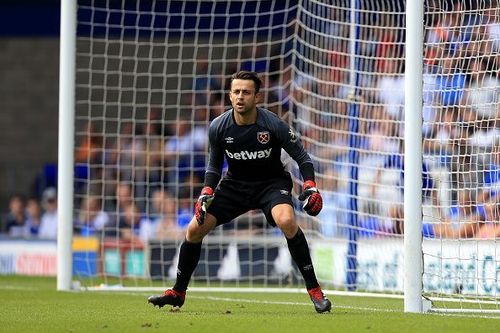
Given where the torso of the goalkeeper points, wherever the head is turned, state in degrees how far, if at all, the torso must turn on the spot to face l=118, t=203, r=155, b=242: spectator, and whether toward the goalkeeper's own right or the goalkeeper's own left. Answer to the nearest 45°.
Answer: approximately 180°

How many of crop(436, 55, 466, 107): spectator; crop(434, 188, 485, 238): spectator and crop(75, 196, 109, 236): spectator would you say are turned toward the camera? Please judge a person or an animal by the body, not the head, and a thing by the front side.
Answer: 3

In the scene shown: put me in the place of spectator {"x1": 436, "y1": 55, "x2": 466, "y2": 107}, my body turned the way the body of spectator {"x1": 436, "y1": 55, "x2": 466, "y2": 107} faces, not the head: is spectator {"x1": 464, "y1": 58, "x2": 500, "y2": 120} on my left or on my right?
on my left

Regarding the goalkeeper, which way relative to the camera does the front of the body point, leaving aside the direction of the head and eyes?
toward the camera

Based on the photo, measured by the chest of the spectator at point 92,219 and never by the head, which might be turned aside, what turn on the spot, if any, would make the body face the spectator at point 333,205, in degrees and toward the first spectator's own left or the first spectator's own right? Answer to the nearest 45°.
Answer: approximately 45° to the first spectator's own left

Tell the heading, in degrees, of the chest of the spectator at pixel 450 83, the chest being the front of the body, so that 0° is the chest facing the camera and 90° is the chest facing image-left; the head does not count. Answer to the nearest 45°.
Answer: approximately 0°

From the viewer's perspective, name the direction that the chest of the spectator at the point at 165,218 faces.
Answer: toward the camera

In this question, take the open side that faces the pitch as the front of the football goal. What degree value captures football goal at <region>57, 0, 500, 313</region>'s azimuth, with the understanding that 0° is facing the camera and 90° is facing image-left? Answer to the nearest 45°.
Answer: approximately 45°
